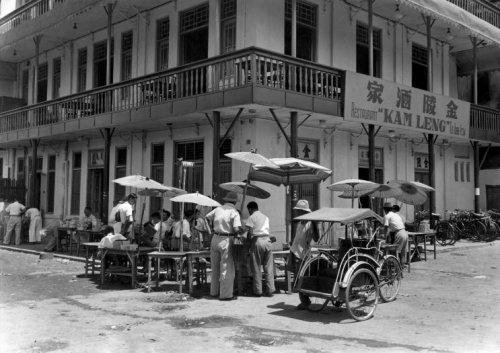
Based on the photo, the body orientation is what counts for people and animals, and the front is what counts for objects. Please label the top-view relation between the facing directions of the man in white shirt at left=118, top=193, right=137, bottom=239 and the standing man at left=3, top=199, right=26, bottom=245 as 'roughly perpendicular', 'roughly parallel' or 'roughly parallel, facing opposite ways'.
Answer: roughly perpendicular

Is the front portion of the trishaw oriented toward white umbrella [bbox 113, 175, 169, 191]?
no

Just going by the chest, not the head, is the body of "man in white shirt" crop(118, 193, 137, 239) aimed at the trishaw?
no

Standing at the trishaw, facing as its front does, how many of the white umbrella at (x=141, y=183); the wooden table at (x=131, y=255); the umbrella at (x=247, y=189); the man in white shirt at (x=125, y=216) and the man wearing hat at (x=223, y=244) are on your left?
0
